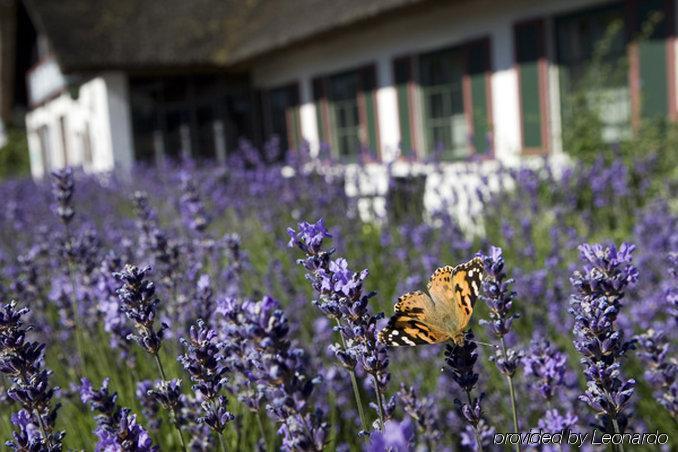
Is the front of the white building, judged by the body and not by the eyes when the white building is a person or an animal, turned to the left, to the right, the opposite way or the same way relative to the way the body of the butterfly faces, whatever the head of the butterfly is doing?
to the right

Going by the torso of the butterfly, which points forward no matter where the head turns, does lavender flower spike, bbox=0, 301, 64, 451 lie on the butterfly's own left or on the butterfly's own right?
on the butterfly's own right

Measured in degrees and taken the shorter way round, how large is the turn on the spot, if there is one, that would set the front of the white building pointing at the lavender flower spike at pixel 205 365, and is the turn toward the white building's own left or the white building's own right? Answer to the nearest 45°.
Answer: approximately 45° to the white building's own left

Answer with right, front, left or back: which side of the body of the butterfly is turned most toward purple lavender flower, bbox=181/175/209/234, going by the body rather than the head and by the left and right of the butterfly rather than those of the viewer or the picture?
back

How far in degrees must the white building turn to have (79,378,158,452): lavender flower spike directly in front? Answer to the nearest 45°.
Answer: approximately 45° to its left

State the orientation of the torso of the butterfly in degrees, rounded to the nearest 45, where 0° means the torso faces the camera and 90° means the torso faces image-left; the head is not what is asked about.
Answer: approximately 315°

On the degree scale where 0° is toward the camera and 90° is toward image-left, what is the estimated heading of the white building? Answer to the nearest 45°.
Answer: approximately 45°

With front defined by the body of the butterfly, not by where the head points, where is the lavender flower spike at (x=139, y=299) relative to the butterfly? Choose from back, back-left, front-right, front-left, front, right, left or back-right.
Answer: back-right

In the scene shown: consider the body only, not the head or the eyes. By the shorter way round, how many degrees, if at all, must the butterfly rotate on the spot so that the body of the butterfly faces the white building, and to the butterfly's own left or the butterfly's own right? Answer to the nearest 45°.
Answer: approximately 135° to the butterfly's own left
